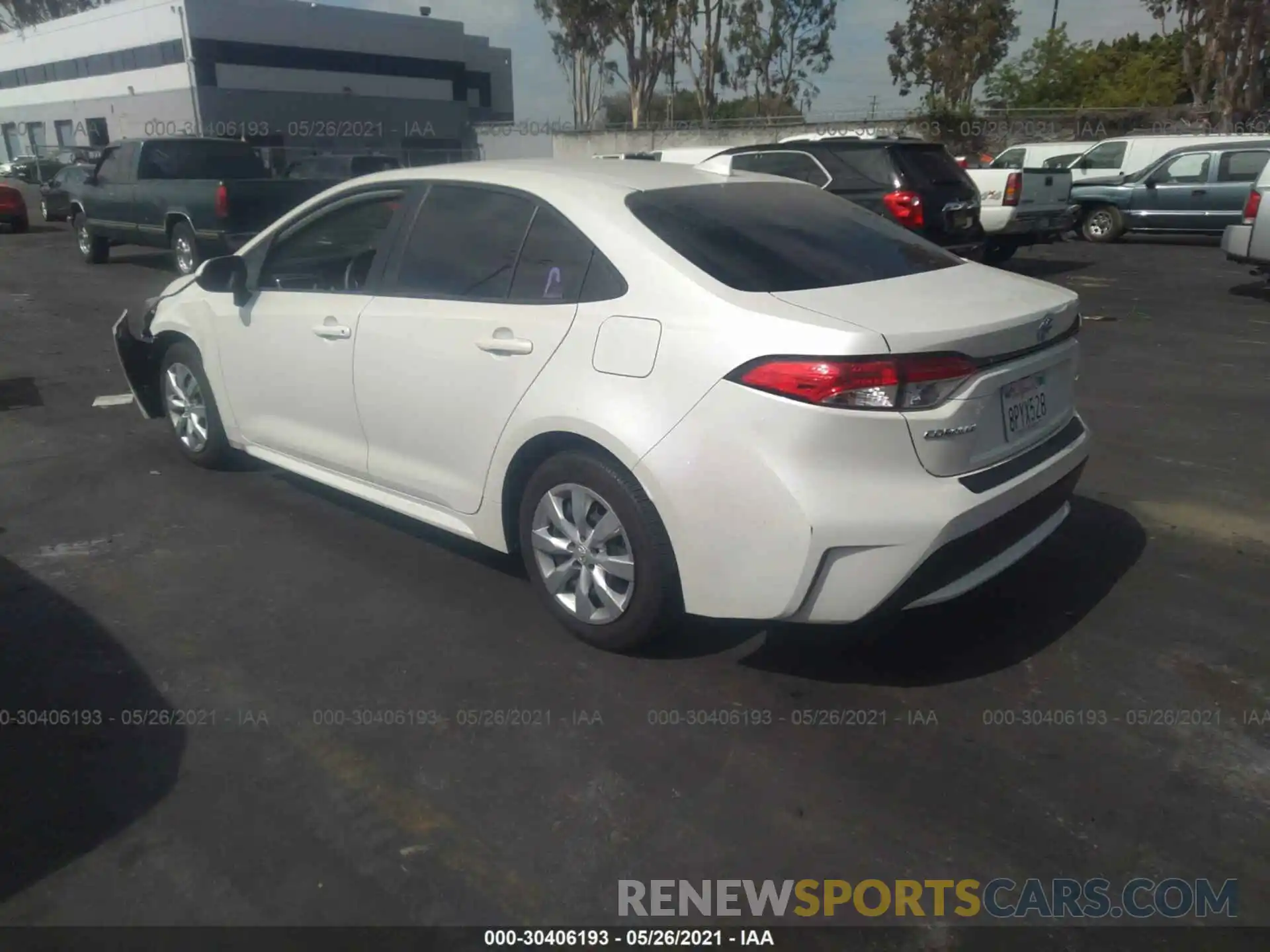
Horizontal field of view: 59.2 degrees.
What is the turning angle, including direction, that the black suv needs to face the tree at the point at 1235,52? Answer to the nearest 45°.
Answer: approximately 90° to its right

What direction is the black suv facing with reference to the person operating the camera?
facing away from the viewer and to the left of the viewer

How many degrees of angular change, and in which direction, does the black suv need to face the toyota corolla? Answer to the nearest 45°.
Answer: approximately 135° to its left

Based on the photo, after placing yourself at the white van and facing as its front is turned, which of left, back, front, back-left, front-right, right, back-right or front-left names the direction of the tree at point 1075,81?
right

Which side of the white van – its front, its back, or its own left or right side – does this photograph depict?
left

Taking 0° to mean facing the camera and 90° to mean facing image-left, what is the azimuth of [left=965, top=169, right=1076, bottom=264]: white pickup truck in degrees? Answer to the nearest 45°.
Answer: approximately 135°

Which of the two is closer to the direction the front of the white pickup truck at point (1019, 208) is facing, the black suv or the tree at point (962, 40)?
the tree

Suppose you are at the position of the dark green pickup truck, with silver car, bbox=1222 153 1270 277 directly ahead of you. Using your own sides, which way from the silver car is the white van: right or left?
left

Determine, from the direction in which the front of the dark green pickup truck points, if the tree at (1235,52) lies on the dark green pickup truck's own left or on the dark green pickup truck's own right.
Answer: on the dark green pickup truck's own right

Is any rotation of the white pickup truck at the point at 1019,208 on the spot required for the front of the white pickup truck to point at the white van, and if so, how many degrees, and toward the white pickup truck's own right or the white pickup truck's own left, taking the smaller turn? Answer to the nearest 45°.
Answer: approximately 45° to the white pickup truck's own right

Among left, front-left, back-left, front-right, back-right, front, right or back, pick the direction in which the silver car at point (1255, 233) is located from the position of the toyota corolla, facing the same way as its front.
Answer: right

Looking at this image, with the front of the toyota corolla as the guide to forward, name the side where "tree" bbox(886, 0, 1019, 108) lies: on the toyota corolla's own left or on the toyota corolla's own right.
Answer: on the toyota corolla's own right

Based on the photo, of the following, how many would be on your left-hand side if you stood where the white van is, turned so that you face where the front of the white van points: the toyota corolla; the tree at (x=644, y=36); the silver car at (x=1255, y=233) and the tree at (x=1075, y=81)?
2

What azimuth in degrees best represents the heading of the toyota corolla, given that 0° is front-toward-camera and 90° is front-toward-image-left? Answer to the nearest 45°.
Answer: approximately 135°

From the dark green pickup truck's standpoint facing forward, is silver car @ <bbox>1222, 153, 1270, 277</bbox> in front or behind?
behind

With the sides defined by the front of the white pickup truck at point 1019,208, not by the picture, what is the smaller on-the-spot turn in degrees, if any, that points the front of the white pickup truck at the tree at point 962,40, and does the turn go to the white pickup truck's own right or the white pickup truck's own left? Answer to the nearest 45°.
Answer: approximately 45° to the white pickup truck's own right
